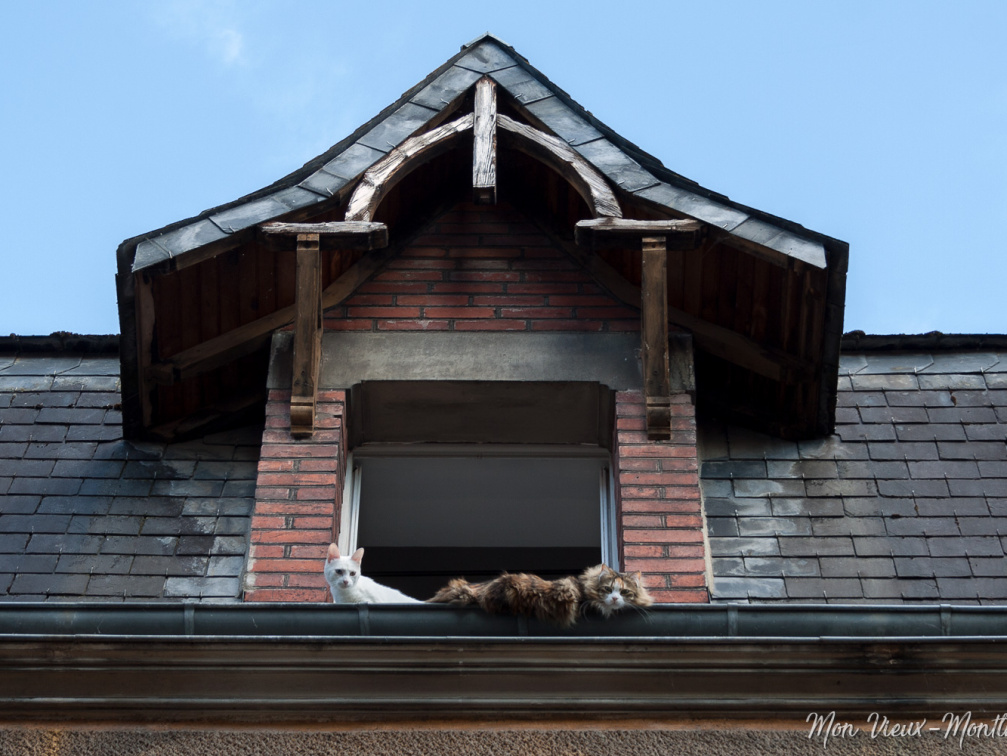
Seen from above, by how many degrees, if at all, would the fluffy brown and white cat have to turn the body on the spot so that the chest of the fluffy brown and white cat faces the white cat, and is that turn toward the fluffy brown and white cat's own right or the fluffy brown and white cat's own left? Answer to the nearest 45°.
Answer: approximately 135° to the fluffy brown and white cat's own left

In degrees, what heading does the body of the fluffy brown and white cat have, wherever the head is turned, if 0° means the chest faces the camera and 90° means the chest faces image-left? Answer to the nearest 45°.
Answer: approximately 270°
